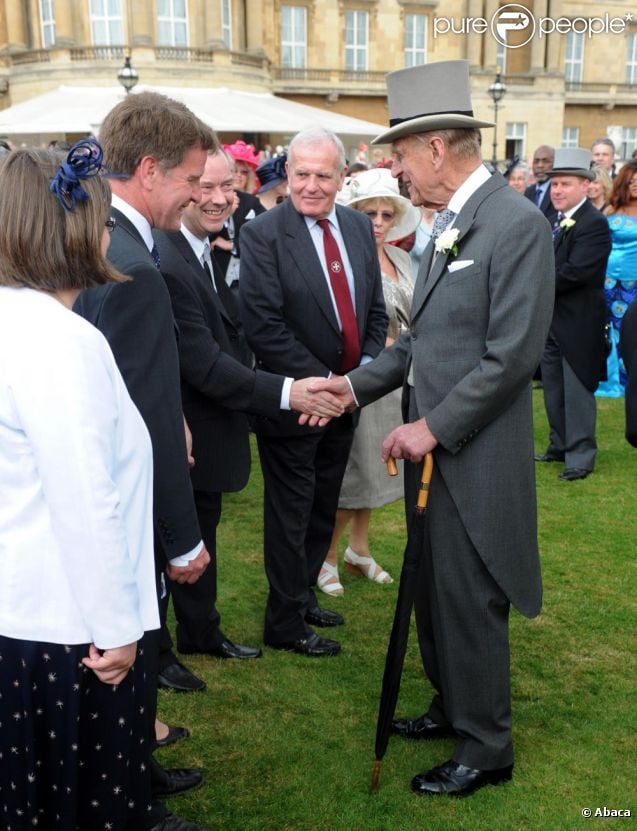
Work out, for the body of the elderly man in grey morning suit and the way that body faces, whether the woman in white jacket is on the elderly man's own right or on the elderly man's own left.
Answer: on the elderly man's own left

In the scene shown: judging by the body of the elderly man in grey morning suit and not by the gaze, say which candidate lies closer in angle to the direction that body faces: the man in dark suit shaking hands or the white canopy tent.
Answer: the man in dark suit shaking hands

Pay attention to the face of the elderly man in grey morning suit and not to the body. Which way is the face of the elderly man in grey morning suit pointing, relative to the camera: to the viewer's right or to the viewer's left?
to the viewer's left

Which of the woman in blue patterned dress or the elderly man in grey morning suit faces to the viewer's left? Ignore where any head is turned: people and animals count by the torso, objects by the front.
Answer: the elderly man in grey morning suit

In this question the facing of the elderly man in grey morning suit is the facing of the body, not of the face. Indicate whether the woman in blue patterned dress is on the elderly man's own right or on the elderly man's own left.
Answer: on the elderly man's own right

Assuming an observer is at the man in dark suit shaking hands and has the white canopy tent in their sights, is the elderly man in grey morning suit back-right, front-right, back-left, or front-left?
back-right

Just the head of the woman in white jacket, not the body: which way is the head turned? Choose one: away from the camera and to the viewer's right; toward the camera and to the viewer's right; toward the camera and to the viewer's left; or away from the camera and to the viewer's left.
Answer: away from the camera and to the viewer's right

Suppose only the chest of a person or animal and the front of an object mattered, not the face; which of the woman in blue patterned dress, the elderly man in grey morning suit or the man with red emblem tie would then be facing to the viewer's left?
the elderly man in grey morning suit

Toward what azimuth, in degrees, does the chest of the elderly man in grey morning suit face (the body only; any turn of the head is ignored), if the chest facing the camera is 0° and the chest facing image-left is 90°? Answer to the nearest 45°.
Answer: approximately 90°

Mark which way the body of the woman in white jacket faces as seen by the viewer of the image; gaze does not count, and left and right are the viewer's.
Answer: facing away from the viewer and to the right of the viewer
